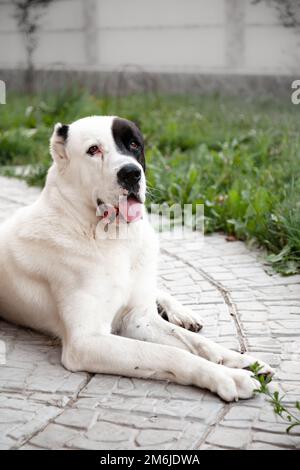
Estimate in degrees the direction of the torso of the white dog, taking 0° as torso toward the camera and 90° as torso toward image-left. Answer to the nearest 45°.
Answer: approximately 315°
